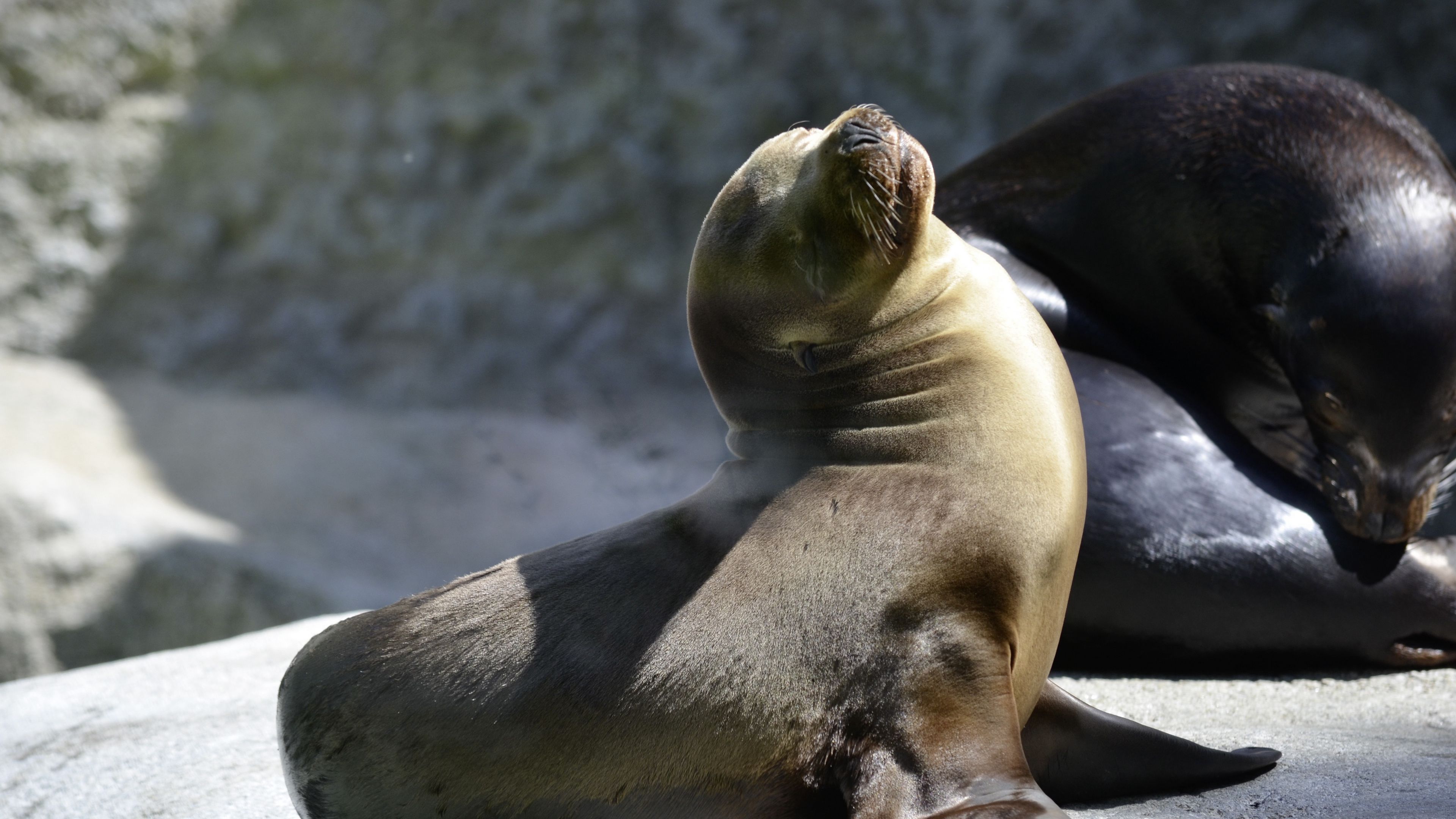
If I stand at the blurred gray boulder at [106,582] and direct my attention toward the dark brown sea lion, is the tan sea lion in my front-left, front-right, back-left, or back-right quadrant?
front-right

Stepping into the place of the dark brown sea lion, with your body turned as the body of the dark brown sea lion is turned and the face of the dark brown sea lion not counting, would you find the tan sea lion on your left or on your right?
on your right

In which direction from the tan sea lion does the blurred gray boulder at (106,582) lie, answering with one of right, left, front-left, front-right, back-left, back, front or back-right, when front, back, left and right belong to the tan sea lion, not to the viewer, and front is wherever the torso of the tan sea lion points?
back-left

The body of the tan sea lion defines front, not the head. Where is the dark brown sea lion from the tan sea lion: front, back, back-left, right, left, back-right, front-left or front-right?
front-left

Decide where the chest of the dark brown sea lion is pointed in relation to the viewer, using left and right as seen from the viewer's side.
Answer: facing the viewer and to the right of the viewer

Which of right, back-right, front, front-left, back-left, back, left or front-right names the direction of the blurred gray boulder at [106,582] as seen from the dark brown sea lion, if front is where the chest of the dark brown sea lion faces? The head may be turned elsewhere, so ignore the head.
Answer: back-right

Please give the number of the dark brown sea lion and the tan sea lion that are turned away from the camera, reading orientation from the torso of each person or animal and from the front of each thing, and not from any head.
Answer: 0

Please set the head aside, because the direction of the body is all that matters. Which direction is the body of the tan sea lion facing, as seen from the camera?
to the viewer's right
